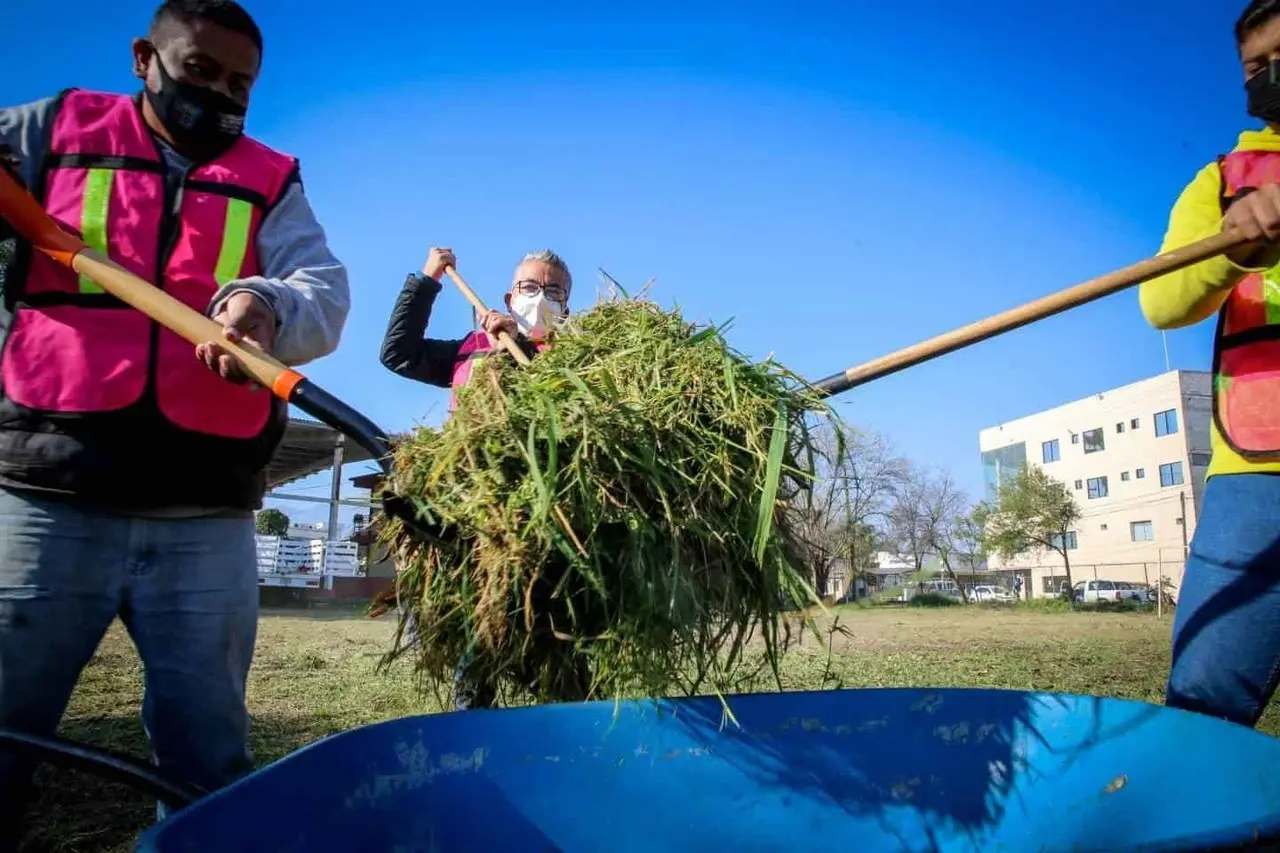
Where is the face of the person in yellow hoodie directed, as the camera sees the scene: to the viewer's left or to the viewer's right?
to the viewer's left

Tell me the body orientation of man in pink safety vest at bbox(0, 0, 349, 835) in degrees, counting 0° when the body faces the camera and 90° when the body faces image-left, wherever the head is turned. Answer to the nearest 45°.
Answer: approximately 0°

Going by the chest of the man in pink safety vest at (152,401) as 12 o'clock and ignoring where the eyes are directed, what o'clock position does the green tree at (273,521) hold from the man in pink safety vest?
The green tree is roughly at 6 o'clock from the man in pink safety vest.

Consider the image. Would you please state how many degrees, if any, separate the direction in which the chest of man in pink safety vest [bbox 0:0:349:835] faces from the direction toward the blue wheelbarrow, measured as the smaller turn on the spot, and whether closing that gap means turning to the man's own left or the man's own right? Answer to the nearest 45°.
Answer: approximately 45° to the man's own left

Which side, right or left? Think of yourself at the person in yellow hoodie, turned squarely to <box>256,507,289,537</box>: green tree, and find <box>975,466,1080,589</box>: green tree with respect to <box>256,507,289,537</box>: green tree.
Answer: right

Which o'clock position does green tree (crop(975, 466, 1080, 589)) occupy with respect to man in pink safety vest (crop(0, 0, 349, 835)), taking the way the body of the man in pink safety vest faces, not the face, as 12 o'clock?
The green tree is roughly at 8 o'clock from the man in pink safety vest.

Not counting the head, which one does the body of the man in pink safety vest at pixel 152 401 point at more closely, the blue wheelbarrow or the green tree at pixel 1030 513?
the blue wheelbarrow
